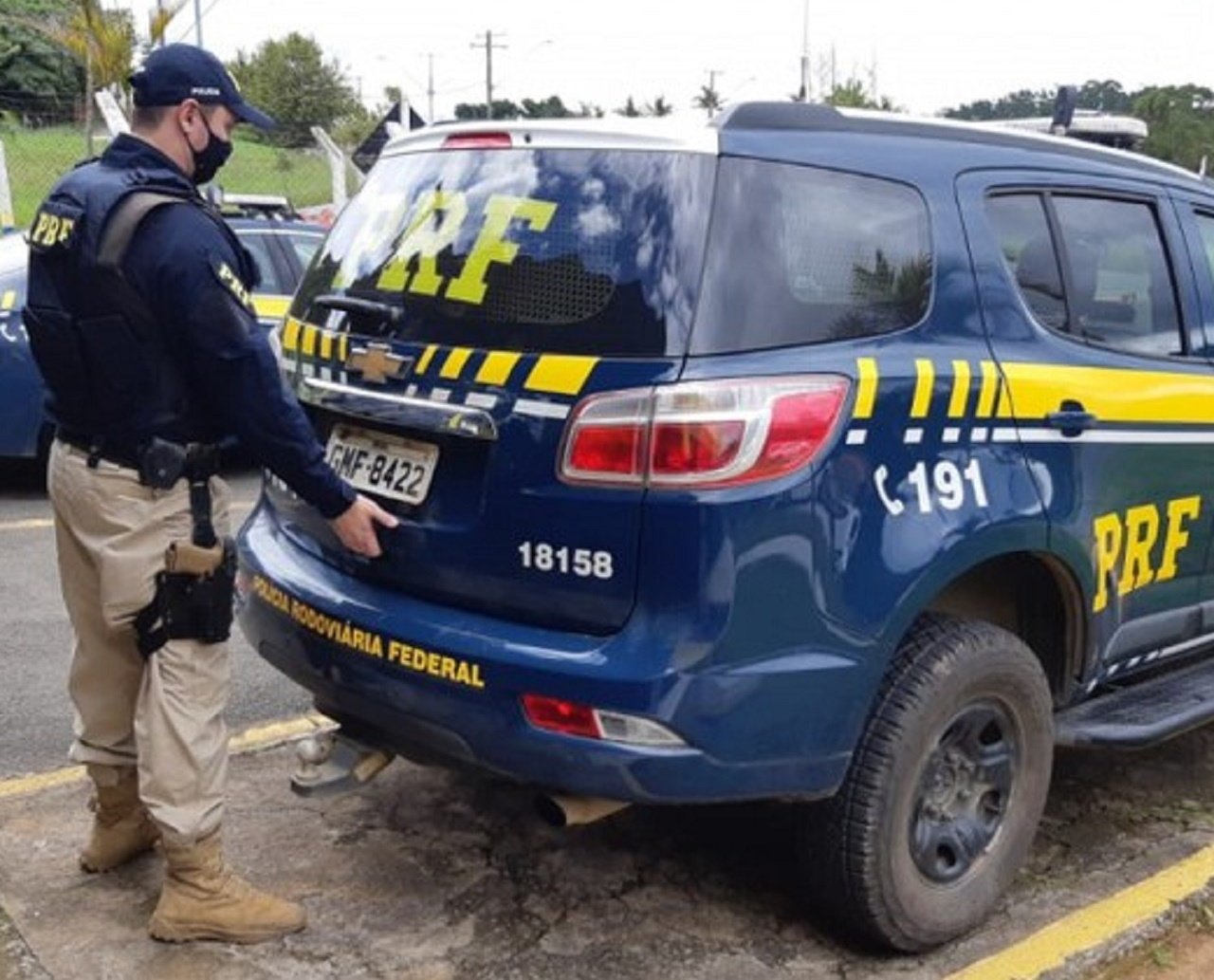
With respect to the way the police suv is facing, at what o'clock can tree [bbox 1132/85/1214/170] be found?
The tree is roughly at 11 o'clock from the police suv.

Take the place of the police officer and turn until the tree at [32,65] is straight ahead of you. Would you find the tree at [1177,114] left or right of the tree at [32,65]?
right

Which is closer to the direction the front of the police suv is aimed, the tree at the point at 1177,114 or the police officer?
the tree

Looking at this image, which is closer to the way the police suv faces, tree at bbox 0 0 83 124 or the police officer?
the tree

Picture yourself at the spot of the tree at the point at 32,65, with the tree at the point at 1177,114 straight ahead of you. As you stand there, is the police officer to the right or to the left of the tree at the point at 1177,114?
right

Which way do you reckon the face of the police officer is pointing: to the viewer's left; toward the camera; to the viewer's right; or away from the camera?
to the viewer's right

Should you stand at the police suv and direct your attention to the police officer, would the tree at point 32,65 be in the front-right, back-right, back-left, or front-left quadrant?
front-right

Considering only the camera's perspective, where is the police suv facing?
facing away from the viewer and to the right of the viewer

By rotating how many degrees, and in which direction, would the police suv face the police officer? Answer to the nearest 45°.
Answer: approximately 135° to its left

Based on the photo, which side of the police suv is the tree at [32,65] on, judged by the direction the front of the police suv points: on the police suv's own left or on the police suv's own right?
on the police suv's own left
